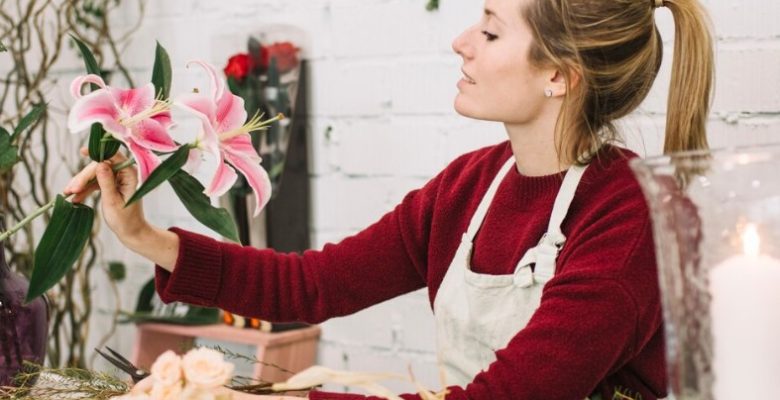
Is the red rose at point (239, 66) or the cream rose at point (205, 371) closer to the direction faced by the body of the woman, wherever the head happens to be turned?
the cream rose

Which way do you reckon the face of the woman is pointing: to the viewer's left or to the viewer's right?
to the viewer's left

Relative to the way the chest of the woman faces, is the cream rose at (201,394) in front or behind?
in front

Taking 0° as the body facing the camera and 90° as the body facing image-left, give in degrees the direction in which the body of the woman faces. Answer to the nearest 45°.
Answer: approximately 45°

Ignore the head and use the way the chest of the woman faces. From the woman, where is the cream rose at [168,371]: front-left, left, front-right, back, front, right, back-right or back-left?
front

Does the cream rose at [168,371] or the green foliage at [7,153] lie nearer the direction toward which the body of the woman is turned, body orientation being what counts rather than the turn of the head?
the cream rose

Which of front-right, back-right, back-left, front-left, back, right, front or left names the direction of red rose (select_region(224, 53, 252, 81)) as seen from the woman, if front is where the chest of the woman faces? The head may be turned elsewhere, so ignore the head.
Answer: right

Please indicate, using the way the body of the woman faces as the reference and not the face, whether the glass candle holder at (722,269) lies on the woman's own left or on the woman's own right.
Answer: on the woman's own left

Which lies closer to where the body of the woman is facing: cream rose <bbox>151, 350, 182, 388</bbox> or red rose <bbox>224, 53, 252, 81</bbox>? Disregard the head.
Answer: the cream rose
